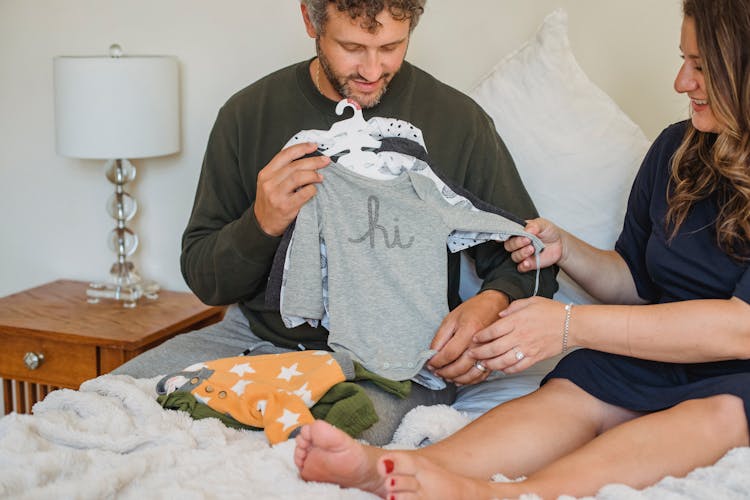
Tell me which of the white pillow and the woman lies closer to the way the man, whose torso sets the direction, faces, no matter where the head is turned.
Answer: the woman

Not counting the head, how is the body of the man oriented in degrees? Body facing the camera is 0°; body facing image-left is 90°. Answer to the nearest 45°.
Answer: approximately 0°

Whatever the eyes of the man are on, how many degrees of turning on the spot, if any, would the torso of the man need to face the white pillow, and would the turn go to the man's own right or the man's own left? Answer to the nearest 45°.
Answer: approximately 90° to the man's own left

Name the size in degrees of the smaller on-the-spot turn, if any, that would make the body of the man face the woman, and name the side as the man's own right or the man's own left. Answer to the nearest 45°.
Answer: approximately 45° to the man's own left

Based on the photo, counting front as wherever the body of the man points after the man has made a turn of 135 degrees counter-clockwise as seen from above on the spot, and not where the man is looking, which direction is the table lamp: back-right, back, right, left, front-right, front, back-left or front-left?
left

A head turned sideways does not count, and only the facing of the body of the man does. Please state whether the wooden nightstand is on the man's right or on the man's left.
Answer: on the man's right
